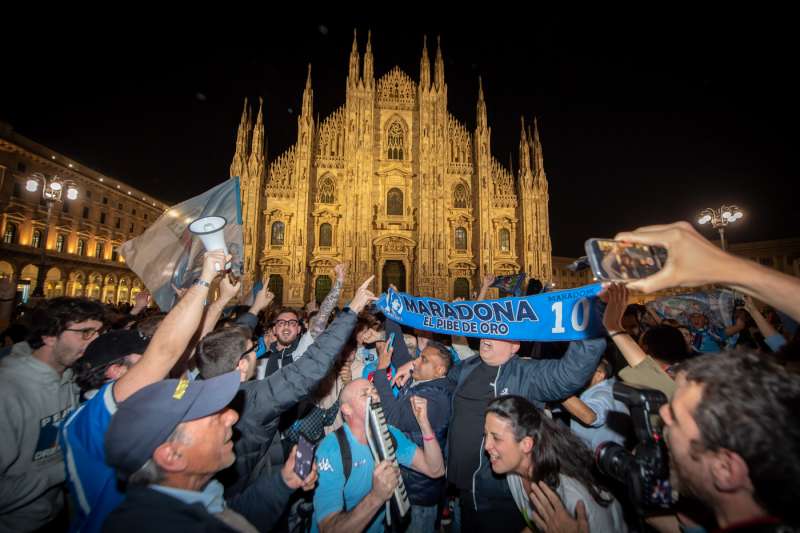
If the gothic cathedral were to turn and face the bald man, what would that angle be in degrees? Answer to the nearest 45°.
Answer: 0° — it already faces them

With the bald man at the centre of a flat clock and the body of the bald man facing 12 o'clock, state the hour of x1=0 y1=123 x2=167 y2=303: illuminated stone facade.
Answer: The illuminated stone facade is roughly at 6 o'clock from the bald man.

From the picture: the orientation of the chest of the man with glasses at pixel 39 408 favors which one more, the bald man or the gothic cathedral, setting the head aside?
the bald man

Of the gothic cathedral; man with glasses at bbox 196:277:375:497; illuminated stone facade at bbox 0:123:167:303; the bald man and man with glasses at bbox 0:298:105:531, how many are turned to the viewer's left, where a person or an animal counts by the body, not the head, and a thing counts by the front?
0

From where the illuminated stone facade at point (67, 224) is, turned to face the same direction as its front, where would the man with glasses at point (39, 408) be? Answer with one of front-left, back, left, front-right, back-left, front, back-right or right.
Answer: front-right

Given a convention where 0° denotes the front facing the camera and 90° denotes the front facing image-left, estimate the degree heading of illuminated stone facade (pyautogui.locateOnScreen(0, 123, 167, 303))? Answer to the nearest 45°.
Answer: approximately 315°

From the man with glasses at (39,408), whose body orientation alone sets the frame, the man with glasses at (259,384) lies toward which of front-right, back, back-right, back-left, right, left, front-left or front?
front

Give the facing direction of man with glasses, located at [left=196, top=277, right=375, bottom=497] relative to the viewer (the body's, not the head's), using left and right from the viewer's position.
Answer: facing away from the viewer and to the right of the viewer

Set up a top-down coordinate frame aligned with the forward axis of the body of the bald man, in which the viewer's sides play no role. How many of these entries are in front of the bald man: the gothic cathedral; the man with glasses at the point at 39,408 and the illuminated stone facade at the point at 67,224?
0

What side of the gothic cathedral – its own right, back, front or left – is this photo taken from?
front

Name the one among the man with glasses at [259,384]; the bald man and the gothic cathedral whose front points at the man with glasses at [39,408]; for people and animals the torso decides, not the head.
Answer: the gothic cathedral

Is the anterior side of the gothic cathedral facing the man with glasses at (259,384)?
yes

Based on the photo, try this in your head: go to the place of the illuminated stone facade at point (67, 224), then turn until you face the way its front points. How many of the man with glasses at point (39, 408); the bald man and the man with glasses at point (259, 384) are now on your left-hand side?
0

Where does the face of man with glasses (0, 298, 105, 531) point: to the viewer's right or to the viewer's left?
to the viewer's right

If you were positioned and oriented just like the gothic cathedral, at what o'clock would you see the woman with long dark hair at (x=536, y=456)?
The woman with long dark hair is roughly at 12 o'clock from the gothic cathedral.
